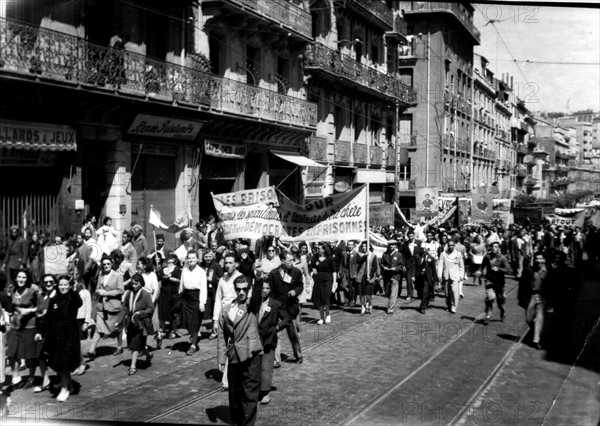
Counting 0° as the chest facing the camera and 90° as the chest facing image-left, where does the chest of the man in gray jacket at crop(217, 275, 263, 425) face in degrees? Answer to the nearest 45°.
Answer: approximately 0°

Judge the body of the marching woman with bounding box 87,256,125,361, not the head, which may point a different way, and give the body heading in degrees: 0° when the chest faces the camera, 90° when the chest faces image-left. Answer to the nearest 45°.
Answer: approximately 45°

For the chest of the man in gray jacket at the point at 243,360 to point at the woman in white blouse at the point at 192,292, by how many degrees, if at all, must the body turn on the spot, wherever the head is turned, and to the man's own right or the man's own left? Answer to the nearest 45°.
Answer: approximately 180°

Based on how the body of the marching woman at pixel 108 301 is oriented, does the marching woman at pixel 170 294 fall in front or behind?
behind
